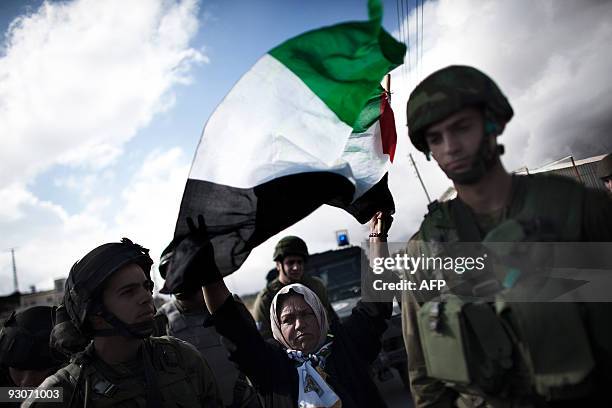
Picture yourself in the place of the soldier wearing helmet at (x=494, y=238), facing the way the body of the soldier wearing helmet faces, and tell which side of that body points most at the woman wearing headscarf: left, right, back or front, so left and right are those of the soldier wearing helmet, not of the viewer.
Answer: right

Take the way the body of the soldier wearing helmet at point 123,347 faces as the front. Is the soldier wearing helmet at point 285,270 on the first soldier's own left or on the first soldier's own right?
on the first soldier's own left

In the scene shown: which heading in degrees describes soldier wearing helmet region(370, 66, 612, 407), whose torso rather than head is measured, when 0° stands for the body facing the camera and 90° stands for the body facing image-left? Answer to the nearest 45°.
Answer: approximately 45°

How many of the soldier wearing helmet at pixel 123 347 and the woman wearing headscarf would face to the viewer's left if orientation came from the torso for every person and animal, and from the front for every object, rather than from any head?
0

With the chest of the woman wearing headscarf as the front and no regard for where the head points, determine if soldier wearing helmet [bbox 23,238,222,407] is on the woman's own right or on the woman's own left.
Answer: on the woman's own right

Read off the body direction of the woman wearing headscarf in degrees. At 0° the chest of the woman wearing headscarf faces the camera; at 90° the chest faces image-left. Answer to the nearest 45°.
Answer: approximately 0°

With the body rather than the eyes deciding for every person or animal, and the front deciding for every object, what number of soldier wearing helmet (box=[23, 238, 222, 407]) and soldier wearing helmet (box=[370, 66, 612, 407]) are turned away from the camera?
0
